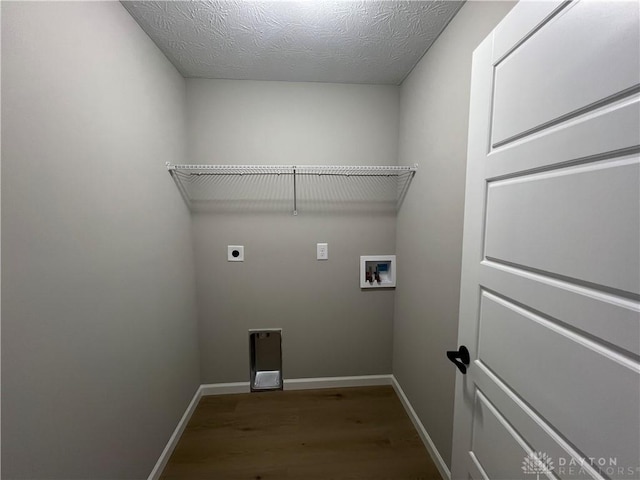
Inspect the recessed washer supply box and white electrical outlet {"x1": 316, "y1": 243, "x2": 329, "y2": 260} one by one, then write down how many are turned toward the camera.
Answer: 2

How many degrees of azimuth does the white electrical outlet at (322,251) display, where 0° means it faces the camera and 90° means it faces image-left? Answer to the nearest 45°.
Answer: approximately 0°
